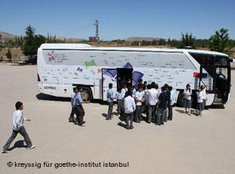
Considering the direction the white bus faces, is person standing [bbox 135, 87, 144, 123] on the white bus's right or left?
on its right

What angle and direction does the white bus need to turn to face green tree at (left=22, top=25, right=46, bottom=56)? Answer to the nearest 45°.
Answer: approximately 135° to its left

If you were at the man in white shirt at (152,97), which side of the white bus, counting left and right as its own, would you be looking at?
right

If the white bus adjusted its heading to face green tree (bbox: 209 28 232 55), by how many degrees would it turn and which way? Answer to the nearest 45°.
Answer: approximately 45° to its left

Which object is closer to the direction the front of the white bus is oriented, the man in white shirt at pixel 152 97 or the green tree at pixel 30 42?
the man in white shirt

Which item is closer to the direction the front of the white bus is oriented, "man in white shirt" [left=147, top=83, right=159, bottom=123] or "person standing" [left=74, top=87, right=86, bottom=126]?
the man in white shirt

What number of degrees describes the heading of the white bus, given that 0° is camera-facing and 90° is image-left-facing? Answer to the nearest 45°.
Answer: approximately 270°
